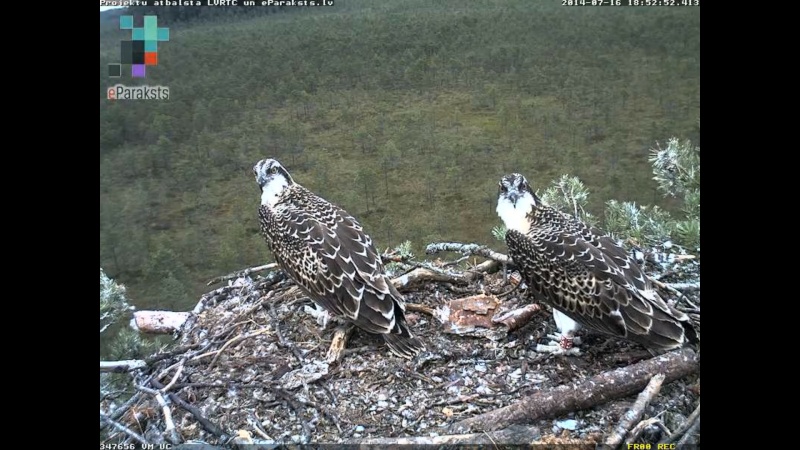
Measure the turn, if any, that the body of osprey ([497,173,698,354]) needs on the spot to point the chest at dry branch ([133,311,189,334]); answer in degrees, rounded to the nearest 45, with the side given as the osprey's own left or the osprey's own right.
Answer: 0° — it already faces it

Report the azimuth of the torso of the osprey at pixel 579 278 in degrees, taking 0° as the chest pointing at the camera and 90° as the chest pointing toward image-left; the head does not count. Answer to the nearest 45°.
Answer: approximately 90°
